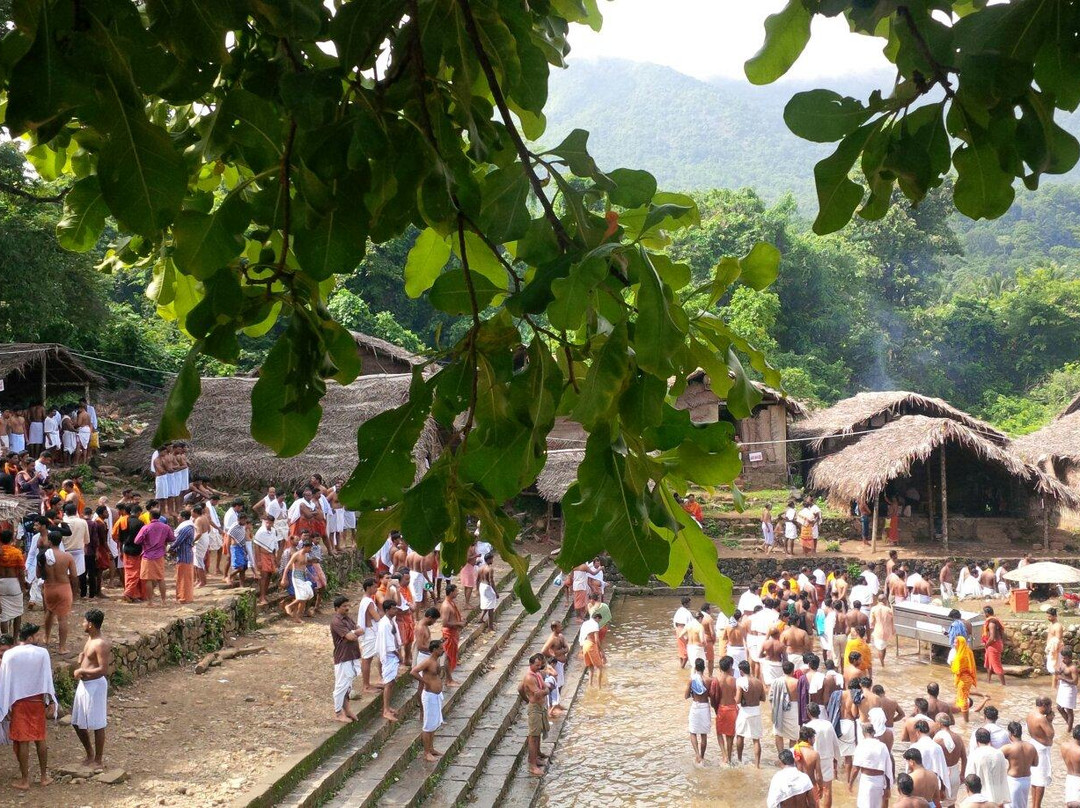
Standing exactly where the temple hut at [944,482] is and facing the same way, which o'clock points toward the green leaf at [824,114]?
The green leaf is roughly at 12 o'clock from the temple hut.

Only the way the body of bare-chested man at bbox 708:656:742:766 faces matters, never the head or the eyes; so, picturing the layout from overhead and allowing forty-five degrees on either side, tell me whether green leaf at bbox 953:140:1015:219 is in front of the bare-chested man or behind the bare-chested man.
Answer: behind

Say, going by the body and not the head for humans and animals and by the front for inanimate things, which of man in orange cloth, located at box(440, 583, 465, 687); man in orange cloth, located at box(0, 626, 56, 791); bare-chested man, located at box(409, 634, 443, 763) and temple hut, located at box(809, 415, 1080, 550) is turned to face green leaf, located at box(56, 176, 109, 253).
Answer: the temple hut

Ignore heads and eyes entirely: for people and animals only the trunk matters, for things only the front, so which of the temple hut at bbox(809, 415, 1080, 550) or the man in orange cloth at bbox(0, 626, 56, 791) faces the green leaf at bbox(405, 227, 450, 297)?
the temple hut
